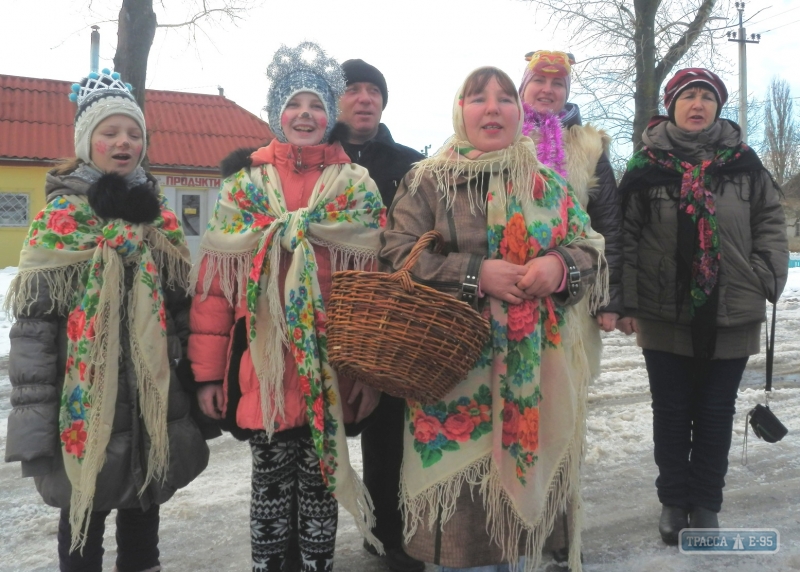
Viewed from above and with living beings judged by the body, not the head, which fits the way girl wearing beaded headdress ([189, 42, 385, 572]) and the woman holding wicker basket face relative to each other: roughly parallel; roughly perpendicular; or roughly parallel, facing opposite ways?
roughly parallel

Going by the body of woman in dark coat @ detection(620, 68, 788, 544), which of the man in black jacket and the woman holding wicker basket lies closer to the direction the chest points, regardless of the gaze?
the woman holding wicker basket

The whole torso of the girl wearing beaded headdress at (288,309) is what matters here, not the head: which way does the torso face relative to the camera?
toward the camera

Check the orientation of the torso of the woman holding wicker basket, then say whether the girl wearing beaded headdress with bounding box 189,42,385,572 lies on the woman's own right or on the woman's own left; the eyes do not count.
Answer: on the woman's own right

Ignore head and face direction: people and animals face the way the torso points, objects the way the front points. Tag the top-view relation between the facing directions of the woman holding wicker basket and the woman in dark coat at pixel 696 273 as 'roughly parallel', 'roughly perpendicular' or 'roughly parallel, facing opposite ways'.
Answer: roughly parallel

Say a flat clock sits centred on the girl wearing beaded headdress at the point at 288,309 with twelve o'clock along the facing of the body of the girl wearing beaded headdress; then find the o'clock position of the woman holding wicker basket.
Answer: The woman holding wicker basket is roughly at 10 o'clock from the girl wearing beaded headdress.

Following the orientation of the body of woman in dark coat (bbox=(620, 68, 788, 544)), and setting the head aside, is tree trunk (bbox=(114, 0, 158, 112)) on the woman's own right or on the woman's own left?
on the woman's own right

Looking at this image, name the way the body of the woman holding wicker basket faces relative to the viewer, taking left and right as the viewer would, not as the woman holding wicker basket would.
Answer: facing the viewer

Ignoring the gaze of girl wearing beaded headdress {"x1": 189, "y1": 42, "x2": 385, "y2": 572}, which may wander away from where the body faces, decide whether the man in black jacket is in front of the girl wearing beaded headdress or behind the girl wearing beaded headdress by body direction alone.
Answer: behind

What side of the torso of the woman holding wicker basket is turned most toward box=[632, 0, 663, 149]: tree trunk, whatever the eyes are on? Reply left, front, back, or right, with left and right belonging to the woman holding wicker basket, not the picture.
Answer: back

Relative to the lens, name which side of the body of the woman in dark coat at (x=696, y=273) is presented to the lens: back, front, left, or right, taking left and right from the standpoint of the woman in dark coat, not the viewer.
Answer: front

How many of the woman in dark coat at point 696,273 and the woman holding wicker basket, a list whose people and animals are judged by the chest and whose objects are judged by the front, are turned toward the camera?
2

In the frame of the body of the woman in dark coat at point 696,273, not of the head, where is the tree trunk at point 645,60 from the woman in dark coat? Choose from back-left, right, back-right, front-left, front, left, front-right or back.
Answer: back

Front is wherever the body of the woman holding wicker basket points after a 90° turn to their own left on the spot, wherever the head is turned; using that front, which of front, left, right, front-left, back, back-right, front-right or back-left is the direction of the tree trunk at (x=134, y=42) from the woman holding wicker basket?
back-left
